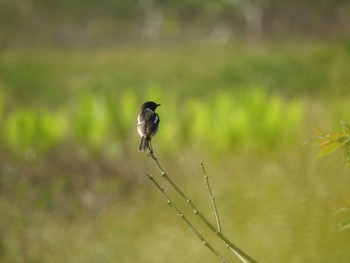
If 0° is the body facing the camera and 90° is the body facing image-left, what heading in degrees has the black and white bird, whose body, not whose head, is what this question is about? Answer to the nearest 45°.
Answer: approximately 180°
